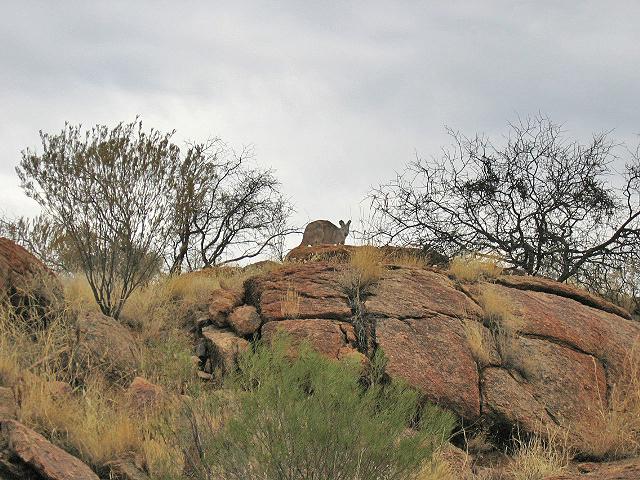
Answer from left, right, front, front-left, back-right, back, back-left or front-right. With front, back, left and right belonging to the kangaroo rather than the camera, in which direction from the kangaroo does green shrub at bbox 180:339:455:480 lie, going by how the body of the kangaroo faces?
right

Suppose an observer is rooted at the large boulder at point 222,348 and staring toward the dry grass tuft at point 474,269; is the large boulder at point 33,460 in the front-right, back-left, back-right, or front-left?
back-right

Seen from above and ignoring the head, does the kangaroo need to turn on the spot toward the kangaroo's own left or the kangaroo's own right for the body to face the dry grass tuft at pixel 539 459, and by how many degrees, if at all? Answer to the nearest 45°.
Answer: approximately 90° to the kangaroo's own right

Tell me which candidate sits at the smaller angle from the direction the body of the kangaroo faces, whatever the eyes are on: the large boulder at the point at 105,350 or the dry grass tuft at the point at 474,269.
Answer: the dry grass tuft

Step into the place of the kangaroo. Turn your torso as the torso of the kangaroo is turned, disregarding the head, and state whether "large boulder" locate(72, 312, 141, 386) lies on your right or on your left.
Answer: on your right

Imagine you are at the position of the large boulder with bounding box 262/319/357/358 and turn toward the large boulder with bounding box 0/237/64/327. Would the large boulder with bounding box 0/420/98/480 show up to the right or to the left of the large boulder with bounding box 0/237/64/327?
left

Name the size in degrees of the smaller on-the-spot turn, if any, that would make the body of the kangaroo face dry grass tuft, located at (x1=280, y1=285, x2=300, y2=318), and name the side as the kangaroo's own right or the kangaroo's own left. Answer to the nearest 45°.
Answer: approximately 90° to the kangaroo's own right

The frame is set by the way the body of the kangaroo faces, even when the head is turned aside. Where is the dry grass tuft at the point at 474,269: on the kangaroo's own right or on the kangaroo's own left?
on the kangaroo's own right

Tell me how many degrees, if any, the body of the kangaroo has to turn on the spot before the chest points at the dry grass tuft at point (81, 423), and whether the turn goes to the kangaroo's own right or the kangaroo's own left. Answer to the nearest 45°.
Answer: approximately 90° to the kangaroo's own right

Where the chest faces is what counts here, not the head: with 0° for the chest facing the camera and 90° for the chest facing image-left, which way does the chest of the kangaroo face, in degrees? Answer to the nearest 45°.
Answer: approximately 270°

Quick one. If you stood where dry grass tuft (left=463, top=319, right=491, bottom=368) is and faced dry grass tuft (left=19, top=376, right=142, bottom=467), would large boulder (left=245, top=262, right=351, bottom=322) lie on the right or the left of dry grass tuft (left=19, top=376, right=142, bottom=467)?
right

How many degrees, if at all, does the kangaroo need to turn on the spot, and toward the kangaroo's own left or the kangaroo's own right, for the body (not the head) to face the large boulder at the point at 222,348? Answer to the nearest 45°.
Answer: approximately 90° to the kangaroo's own right

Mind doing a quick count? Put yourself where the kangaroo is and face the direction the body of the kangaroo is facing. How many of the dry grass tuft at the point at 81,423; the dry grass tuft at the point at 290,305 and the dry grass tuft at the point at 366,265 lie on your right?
3

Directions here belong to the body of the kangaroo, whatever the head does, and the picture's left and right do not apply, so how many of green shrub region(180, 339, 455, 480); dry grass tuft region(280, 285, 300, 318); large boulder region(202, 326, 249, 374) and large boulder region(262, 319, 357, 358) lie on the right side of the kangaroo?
4
